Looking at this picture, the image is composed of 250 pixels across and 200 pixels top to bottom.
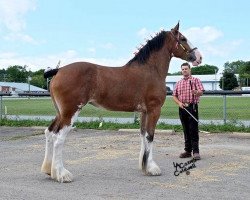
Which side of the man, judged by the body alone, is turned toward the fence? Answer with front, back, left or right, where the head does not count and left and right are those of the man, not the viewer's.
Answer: back

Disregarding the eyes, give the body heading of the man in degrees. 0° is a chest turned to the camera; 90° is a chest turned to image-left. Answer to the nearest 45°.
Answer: approximately 0°

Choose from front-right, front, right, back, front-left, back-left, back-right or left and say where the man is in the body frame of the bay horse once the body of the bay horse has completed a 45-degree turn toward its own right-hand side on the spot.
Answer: left

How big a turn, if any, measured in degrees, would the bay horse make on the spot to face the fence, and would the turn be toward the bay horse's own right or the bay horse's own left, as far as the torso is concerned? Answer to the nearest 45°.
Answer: approximately 90° to the bay horse's own left

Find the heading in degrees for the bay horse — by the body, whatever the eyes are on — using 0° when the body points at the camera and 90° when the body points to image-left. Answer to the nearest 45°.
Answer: approximately 270°
